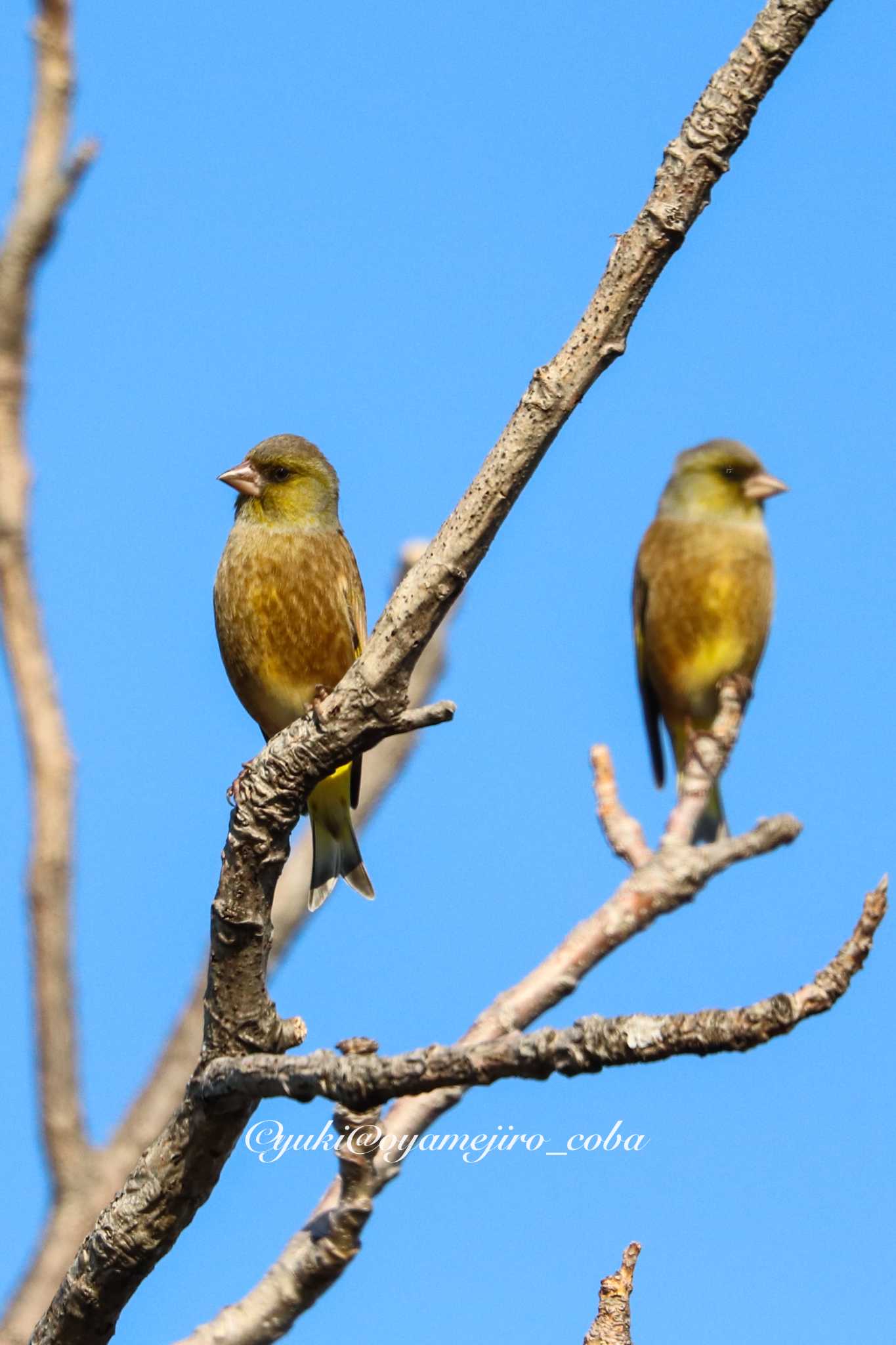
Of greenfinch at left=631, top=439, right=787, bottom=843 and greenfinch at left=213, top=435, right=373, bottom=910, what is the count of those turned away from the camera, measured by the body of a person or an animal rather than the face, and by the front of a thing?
0

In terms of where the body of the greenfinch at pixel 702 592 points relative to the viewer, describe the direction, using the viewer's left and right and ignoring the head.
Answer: facing the viewer and to the right of the viewer

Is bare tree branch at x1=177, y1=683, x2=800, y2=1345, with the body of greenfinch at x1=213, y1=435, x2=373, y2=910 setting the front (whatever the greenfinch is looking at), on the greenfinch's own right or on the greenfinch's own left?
on the greenfinch's own left

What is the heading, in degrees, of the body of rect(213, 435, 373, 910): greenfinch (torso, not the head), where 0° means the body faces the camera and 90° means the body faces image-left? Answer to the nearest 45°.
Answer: approximately 45°
